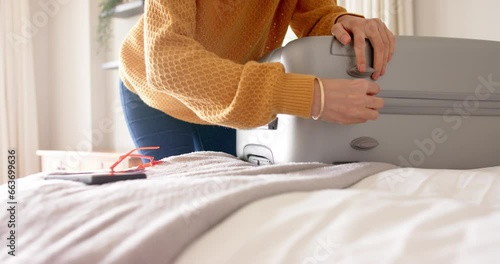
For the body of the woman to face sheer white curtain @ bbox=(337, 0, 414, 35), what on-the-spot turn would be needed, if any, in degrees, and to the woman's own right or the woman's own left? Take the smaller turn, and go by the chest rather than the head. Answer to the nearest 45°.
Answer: approximately 90° to the woman's own left

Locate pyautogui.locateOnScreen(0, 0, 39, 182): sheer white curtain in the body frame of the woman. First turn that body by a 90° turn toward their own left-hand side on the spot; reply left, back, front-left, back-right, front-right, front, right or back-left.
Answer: left

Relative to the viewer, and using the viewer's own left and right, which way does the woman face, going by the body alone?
facing the viewer and to the right of the viewer
